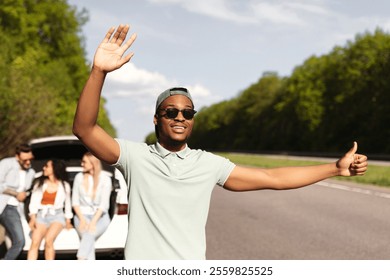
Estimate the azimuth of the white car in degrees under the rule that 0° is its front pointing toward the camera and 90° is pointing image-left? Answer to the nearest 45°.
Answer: approximately 180°
